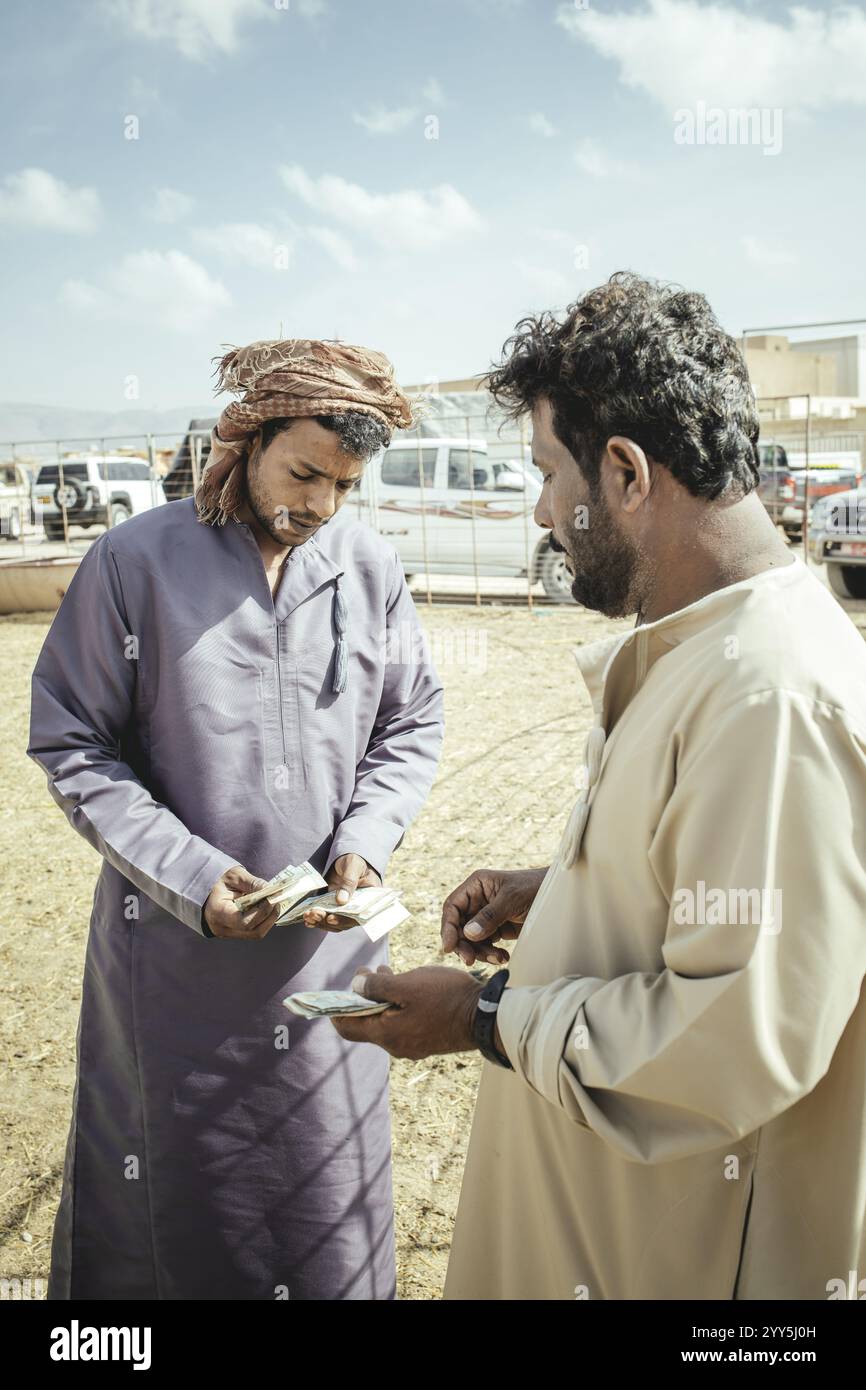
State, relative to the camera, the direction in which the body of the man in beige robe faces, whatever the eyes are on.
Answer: to the viewer's left

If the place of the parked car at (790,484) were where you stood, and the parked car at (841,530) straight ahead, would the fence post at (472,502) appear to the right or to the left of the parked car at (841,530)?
right

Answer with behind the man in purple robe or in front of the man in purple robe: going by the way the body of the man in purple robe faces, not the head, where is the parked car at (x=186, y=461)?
behind

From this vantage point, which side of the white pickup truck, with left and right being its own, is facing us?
right

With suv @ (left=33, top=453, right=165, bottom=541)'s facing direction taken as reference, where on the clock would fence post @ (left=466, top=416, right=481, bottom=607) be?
The fence post is roughly at 4 o'clock from the suv.

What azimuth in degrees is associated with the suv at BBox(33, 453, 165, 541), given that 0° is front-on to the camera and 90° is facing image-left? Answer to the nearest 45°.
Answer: approximately 225°

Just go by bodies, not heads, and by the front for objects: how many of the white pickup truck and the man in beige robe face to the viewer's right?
1

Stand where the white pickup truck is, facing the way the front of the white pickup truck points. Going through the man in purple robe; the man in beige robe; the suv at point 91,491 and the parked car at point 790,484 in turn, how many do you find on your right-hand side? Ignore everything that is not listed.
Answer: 2

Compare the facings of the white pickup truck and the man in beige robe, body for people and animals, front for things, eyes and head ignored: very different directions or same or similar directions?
very different directions

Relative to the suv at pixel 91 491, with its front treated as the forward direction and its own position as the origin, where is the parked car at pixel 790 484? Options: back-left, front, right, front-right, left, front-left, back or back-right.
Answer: right
